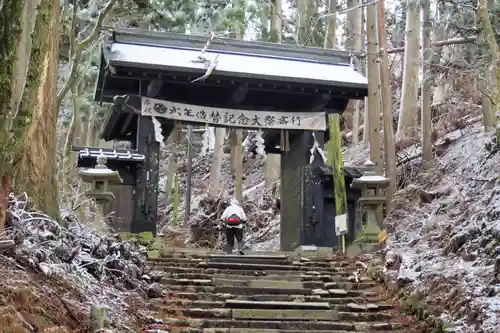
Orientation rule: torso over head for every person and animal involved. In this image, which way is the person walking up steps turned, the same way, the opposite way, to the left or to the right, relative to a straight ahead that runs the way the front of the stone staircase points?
the opposite way

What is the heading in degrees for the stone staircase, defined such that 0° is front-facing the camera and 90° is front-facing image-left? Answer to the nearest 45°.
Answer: approximately 0°

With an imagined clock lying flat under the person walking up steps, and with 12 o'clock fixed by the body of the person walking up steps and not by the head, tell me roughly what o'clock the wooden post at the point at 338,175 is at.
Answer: The wooden post is roughly at 3 o'clock from the person walking up steps.

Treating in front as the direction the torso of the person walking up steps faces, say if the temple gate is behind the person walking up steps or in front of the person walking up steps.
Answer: in front

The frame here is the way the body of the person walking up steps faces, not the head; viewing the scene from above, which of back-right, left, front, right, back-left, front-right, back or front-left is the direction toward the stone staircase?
back

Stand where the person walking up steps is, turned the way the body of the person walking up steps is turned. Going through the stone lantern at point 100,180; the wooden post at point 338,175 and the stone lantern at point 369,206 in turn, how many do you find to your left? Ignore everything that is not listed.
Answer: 1

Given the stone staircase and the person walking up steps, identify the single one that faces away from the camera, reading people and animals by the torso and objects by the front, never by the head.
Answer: the person walking up steps

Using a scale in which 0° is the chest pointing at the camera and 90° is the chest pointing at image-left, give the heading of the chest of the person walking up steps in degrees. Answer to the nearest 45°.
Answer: approximately 180°

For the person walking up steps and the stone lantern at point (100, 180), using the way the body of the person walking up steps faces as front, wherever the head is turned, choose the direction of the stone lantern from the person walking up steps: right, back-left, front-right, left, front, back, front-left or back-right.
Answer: left

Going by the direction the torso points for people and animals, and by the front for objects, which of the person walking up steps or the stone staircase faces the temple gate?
the person walking up steps

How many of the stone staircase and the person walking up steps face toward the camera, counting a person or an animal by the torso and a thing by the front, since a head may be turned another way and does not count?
1
